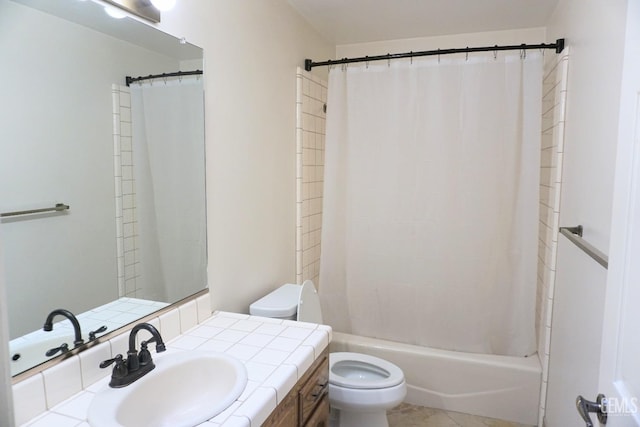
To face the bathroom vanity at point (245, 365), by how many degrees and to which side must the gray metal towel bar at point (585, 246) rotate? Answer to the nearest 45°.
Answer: approximately 45° to its left

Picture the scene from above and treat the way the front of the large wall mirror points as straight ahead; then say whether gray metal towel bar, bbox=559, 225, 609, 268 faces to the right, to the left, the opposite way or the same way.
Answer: the opposite way

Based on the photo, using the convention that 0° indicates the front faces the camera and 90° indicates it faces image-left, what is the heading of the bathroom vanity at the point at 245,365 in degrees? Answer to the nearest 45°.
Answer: approximately 315°

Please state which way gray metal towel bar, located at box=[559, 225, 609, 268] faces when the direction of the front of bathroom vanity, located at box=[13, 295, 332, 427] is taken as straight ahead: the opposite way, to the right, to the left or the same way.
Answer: the opposite way

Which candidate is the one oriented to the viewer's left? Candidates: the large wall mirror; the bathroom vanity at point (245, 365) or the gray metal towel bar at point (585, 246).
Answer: the gray metal towel bar

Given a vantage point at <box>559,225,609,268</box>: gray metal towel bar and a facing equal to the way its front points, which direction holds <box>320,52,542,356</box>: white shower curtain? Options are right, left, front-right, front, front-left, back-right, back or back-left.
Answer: front-right

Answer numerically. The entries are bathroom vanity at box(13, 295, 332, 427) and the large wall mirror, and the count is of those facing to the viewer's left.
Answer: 0

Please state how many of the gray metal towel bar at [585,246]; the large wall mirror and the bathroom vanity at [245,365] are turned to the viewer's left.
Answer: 1

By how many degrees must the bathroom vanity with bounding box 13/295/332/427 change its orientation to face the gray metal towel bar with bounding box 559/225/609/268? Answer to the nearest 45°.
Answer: approximately 45° to its left

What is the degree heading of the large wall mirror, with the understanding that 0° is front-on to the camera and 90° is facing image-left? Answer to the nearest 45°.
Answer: approximately 315°

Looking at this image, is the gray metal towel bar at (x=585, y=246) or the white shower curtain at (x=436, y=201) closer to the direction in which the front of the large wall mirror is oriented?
the gray metal towel bar

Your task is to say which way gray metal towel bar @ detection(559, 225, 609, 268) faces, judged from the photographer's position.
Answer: facing to the left of the viewer
